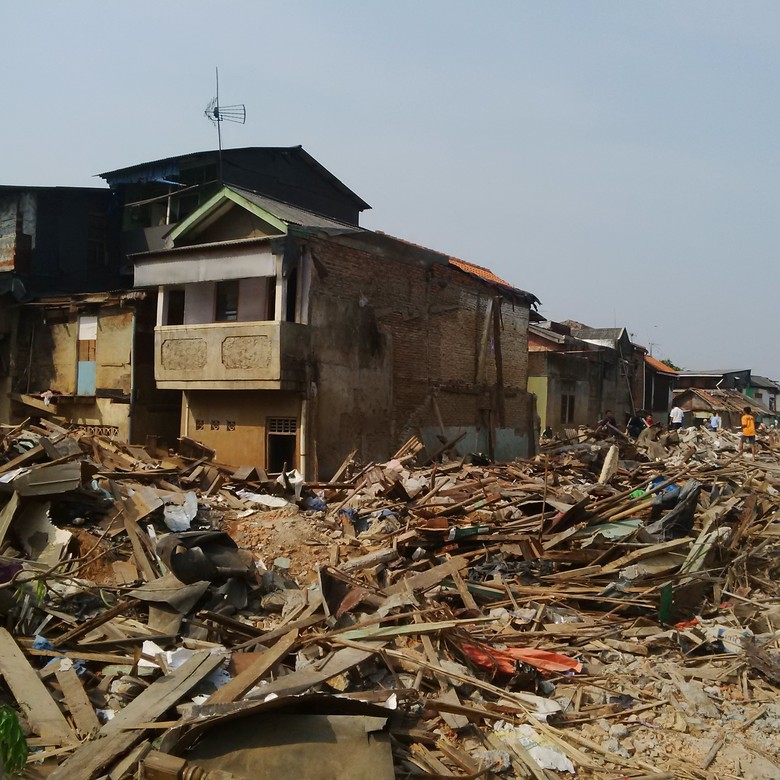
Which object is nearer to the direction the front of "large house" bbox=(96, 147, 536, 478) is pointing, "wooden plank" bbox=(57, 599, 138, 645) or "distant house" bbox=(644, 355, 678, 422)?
the wooden plank

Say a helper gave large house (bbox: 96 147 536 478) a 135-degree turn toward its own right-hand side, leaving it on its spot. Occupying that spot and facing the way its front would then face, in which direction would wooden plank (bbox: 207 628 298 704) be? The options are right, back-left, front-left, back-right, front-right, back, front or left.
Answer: back

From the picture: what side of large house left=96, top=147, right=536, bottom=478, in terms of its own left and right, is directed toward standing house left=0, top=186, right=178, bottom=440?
right

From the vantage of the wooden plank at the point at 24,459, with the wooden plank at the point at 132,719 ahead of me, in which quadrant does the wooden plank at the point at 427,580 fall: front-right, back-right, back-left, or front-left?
front-left

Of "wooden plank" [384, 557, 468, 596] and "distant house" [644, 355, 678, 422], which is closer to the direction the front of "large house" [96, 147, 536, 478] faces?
the wooden plank

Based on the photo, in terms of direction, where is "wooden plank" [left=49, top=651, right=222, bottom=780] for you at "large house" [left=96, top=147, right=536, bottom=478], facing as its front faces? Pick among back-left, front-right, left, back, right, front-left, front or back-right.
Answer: front-left

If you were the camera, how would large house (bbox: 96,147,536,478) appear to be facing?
facing the viewer and to the left of the viewer

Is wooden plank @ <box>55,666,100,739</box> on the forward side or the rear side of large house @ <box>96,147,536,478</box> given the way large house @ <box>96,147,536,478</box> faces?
on the forward side

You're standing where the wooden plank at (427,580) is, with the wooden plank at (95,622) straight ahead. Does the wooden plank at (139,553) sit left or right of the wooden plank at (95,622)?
right
